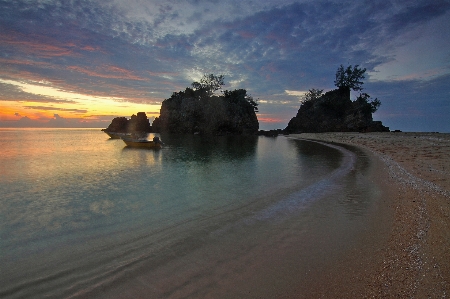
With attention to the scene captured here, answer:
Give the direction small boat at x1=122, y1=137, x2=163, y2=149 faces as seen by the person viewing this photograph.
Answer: facing to the left of the viewer
